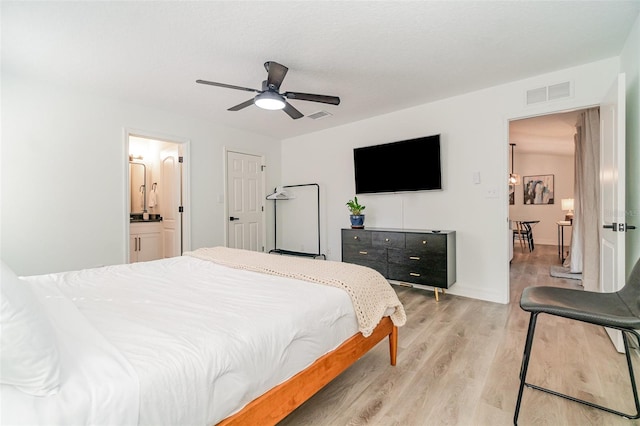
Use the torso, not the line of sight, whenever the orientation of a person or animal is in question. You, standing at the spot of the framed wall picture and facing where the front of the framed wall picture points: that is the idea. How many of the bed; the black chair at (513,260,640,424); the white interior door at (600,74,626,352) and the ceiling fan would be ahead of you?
4

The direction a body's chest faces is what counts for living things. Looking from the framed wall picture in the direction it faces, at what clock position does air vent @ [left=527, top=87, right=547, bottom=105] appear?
The air vent is roughly at 12 o'clock from the framed wall picture.

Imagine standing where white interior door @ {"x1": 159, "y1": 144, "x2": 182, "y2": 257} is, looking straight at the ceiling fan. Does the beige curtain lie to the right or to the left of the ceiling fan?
left

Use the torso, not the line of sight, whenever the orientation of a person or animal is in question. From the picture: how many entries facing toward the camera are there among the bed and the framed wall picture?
1

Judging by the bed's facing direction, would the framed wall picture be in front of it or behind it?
in front

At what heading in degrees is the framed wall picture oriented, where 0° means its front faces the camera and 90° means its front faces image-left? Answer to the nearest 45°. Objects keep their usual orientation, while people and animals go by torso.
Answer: approximately 0°

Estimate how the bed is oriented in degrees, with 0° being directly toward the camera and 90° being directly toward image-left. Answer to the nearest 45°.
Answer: approximately 225°

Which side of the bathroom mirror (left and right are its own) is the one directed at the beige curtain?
front

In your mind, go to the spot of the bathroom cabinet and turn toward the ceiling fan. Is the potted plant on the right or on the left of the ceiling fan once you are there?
left

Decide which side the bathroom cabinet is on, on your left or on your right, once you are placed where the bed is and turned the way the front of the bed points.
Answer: on your left

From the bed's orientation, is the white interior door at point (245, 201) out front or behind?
out front
